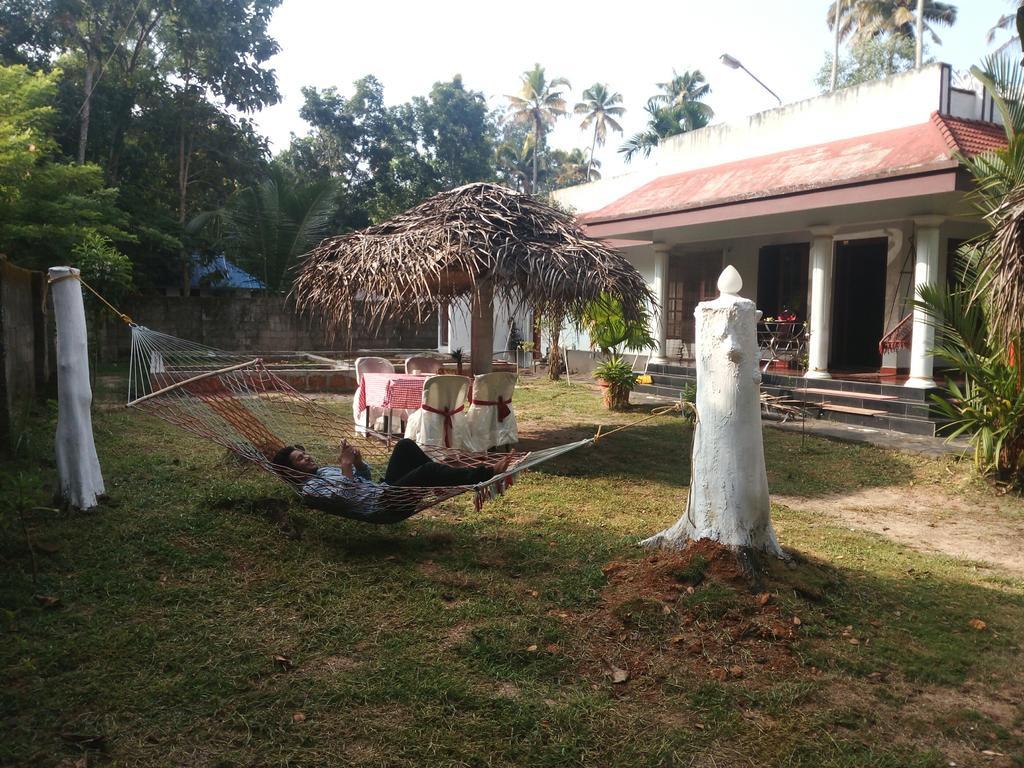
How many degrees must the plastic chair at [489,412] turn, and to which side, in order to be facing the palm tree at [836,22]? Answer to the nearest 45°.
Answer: approximately 90° to its right

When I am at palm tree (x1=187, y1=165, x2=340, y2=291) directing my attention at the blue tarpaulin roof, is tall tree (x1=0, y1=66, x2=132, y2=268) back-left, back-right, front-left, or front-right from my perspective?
back-left

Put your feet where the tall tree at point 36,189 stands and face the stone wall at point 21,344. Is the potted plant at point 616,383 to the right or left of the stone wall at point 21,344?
left

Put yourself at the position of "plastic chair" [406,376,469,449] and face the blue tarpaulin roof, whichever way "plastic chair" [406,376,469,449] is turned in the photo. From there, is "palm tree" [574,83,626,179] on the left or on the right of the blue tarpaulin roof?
right

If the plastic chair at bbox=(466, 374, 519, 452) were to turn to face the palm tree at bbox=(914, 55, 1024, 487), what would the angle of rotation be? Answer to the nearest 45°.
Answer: approximately 135° to its right

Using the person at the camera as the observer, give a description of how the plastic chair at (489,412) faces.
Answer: facing away from the viewer and to the left of the viewer

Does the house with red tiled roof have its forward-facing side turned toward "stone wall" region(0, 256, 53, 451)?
yes

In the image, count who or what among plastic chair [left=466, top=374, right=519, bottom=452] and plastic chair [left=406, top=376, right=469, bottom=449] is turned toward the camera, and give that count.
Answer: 0

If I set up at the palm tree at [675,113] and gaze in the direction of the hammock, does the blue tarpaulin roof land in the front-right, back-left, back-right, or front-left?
front-right

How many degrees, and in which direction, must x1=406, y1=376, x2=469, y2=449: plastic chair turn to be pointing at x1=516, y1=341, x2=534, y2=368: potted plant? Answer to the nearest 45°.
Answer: approximately 45° to its right

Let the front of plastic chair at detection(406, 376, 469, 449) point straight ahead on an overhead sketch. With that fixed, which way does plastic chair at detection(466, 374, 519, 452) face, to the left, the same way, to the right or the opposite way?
the same way

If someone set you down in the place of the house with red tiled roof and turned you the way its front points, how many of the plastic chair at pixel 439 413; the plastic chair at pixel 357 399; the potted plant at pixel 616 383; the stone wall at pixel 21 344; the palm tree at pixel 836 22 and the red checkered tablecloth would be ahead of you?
5

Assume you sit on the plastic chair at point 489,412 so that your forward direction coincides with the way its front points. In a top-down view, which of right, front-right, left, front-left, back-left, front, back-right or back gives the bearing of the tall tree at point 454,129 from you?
front-right

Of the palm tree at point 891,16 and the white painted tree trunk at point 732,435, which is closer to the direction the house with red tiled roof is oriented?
the white painted tree trunk

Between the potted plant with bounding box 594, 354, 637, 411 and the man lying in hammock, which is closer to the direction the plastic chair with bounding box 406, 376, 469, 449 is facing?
the potted plant

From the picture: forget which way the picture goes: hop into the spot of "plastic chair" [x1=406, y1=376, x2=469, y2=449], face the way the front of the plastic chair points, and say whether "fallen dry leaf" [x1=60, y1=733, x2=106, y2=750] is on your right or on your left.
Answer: on your left

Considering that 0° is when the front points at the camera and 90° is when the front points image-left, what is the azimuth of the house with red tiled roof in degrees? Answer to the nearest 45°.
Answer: approximately 45°

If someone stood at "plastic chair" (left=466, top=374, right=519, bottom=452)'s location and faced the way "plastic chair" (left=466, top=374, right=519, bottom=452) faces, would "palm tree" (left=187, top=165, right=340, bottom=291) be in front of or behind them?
in front

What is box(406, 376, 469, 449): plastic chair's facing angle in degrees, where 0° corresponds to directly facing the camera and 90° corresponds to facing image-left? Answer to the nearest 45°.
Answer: approximately 135°

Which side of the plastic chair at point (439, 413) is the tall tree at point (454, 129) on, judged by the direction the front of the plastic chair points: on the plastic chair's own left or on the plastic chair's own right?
on the plastic chair's own right
